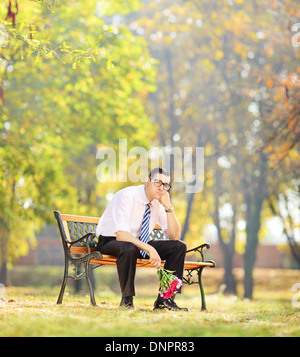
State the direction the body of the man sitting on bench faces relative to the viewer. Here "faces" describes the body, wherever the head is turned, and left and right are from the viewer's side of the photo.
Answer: facing the viewer and to the right of the viewer

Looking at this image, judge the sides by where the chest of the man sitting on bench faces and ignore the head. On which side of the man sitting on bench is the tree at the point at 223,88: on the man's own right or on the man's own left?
on the man's own left

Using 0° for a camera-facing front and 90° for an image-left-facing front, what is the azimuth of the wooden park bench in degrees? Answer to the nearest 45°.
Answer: approximately 315°

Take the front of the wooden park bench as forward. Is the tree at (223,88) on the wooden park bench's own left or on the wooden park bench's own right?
on the wooden park bench's own left

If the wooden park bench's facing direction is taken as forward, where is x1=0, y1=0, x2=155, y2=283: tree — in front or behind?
behind
